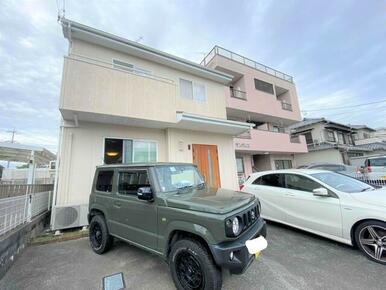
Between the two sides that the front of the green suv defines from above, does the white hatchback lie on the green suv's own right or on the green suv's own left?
on the green suv's own left

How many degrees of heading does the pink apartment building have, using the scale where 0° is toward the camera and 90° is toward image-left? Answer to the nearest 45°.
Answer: approximately 315°

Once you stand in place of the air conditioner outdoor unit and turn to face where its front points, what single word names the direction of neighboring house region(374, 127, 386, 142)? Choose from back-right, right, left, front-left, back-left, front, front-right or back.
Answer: left

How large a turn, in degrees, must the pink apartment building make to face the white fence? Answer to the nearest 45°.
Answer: approximately 90° to its right

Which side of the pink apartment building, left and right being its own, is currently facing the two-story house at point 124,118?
right

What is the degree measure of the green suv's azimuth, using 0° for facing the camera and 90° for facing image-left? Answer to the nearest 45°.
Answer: approximately 315°

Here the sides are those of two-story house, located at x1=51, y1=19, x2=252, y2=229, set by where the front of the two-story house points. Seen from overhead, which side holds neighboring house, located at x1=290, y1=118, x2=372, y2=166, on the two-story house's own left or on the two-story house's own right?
on the two-story house's own left

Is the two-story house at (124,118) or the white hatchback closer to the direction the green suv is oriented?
the white hatchback
